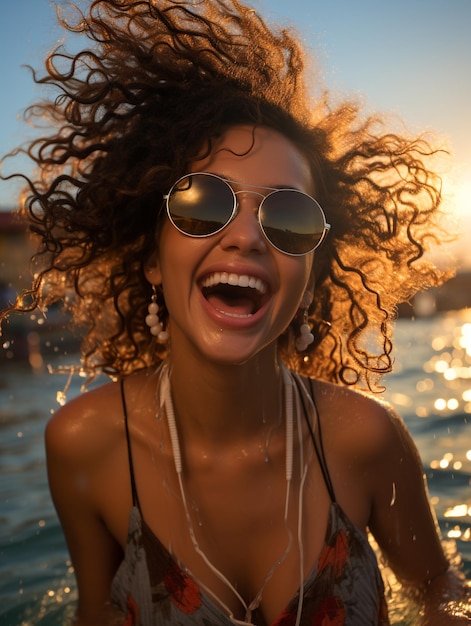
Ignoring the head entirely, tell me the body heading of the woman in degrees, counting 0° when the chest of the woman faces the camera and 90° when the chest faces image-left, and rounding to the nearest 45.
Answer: approximately 0°
